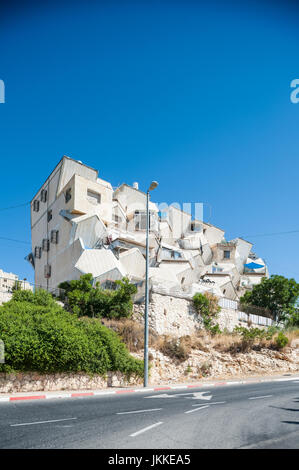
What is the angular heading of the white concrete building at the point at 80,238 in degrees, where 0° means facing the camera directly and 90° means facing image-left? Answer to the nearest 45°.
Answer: approximately 315°

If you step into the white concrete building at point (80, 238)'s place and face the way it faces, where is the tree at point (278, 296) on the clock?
The tree is roughly at 10 o'clock from the white concrete building.

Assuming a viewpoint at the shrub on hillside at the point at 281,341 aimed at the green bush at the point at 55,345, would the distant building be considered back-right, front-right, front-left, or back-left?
front-right

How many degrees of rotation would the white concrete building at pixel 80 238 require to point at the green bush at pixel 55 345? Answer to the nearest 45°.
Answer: approximately 45° to its right

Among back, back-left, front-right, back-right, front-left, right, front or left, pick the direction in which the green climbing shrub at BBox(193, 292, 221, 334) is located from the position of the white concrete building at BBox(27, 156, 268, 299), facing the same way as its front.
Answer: front

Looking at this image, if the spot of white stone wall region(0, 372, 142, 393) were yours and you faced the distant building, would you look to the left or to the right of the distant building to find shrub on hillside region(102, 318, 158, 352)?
right

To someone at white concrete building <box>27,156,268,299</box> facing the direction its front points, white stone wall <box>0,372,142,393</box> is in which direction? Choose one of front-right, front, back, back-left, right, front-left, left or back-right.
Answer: front-right

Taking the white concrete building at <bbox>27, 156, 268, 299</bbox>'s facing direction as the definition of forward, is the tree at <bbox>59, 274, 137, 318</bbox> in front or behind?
in front

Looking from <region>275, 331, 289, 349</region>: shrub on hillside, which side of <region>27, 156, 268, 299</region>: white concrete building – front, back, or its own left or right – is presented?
front
